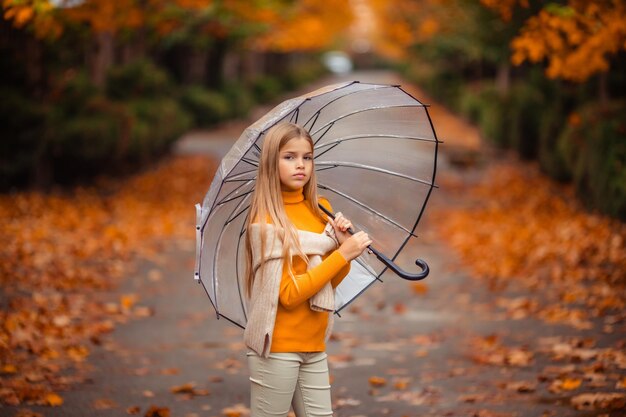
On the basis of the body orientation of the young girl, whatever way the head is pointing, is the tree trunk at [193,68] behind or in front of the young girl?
behind

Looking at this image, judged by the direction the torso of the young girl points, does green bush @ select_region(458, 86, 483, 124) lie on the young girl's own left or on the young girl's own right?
on the young girl's own left

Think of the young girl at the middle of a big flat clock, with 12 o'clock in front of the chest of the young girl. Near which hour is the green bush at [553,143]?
The green bush is roughly at 8 o'clock from the young girl.

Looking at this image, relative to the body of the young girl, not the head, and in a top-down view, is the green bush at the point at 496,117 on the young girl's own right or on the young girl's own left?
on the young girl's own left

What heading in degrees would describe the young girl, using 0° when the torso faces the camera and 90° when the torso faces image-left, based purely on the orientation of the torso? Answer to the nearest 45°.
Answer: approximately 315°

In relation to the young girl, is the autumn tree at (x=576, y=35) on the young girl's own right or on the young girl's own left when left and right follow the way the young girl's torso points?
on the young girl's own left

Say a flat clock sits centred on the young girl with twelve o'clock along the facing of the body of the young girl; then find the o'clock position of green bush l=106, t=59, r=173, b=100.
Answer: The green bush is roughly at 7 o'clock from the young girl.

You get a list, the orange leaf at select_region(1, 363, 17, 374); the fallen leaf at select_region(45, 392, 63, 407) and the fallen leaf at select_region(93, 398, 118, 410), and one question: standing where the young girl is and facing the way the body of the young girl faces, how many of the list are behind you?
3

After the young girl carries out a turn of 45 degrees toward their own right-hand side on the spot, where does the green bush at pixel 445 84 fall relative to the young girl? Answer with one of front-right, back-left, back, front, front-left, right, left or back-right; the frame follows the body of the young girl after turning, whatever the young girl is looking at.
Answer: back

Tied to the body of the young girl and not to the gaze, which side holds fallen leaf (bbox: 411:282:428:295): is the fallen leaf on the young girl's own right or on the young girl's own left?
on the young girl's own left

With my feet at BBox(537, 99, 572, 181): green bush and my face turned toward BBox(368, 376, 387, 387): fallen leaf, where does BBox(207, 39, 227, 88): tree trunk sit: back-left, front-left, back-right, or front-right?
back-right

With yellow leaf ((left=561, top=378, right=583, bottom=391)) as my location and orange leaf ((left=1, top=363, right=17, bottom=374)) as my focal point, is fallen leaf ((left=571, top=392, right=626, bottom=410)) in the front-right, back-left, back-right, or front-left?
back-left

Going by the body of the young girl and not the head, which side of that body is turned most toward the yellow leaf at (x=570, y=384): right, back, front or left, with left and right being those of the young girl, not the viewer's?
left

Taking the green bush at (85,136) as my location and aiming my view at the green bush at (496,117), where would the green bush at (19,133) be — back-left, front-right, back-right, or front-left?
back-right
